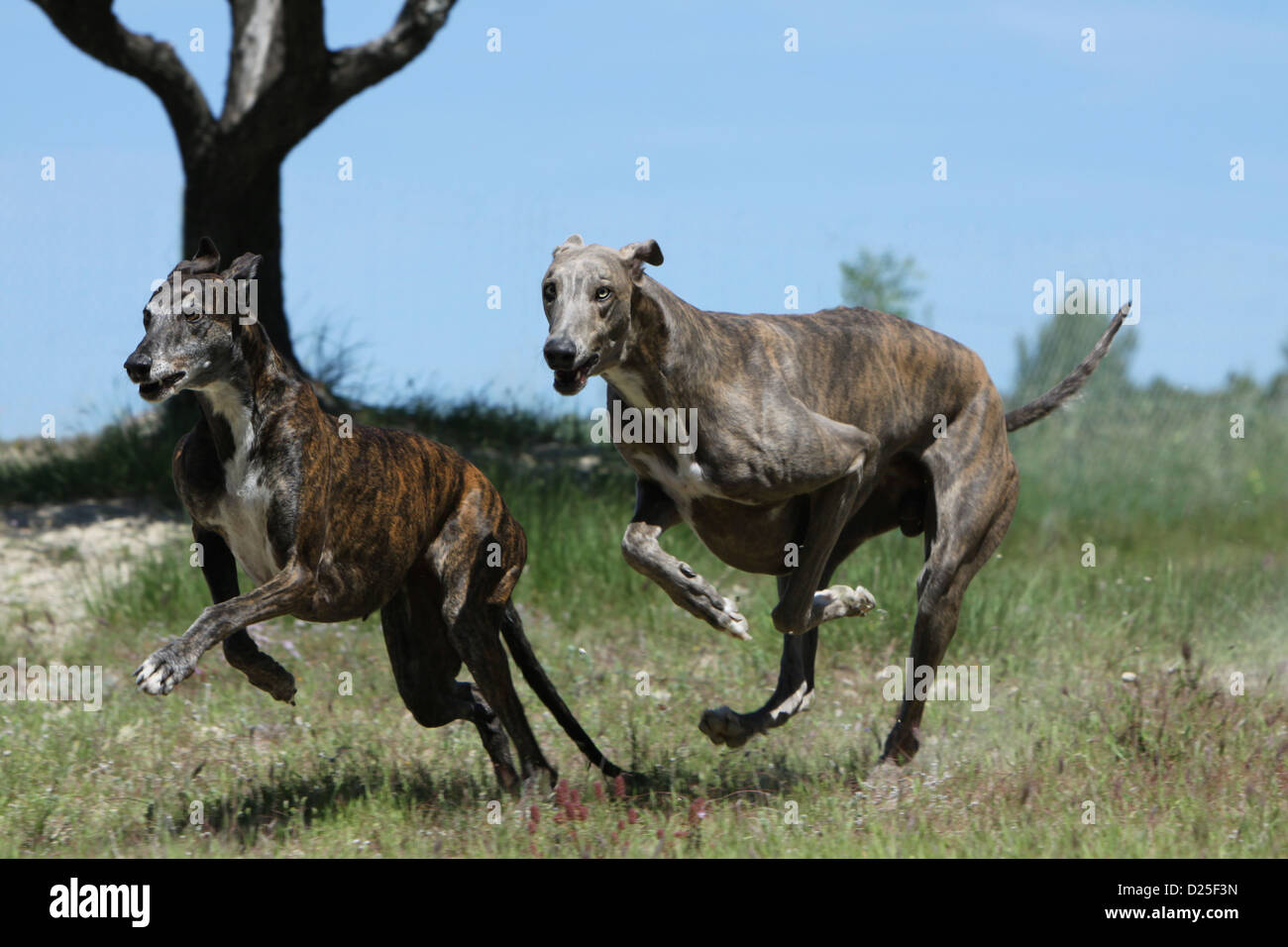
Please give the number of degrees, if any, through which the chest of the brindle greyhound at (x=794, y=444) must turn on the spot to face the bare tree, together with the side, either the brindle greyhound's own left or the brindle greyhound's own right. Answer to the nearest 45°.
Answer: approximately 90° to the brindle greyhound's own right

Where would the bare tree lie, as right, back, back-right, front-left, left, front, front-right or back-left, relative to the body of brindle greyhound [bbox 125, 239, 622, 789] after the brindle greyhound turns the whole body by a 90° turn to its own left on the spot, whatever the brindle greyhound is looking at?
back-left

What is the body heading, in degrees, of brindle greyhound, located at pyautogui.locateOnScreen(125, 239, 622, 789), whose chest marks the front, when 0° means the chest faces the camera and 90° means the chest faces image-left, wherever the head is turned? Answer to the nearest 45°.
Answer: approximately 45°

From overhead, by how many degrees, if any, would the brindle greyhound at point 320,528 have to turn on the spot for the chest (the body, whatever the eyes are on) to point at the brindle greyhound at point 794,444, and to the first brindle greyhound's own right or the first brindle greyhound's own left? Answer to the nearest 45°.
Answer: approximately 135° to the first brindle greyhound's own left

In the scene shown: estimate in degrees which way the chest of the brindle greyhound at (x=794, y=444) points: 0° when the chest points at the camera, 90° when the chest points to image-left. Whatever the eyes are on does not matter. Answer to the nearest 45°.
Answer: approximately 45°
